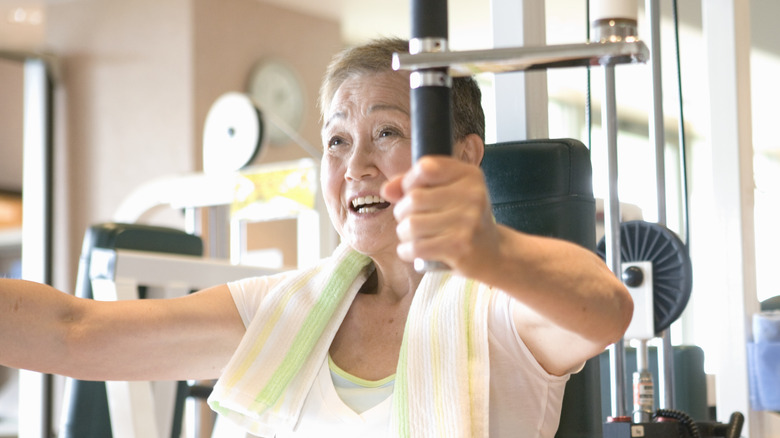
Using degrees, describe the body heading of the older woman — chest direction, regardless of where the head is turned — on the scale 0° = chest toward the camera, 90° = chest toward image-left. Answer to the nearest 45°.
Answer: approximately 45°
